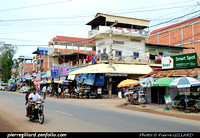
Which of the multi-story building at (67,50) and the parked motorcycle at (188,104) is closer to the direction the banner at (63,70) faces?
the parked motorcycle

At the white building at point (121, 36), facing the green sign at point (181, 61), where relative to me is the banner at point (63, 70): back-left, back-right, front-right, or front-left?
back-right

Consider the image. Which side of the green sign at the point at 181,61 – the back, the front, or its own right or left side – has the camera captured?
front

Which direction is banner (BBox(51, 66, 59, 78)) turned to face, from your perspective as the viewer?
facing the viewer

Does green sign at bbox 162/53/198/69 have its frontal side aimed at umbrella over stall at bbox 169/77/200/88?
yes

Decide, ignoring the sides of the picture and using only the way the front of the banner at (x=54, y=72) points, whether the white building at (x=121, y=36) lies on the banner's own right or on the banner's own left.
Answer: on the banner's own left

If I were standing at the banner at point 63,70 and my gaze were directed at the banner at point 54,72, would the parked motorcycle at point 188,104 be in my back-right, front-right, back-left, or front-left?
back-left

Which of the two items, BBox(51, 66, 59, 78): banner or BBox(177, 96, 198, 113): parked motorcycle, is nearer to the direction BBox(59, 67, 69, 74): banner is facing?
the parked motorcycle

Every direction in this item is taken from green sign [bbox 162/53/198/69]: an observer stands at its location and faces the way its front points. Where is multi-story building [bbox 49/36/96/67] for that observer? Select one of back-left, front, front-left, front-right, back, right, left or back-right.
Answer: back-right

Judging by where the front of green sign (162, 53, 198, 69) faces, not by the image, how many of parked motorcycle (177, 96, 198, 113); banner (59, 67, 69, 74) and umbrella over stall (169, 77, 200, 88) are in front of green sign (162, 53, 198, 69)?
2

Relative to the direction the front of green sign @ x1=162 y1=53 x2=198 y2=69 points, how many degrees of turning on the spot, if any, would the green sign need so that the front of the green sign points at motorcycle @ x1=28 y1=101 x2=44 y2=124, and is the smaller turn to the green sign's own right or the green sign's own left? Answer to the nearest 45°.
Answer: approximately 45° to the green sign's own right

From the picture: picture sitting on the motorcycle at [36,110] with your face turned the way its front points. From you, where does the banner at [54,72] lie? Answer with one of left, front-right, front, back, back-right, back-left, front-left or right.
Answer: back-left
